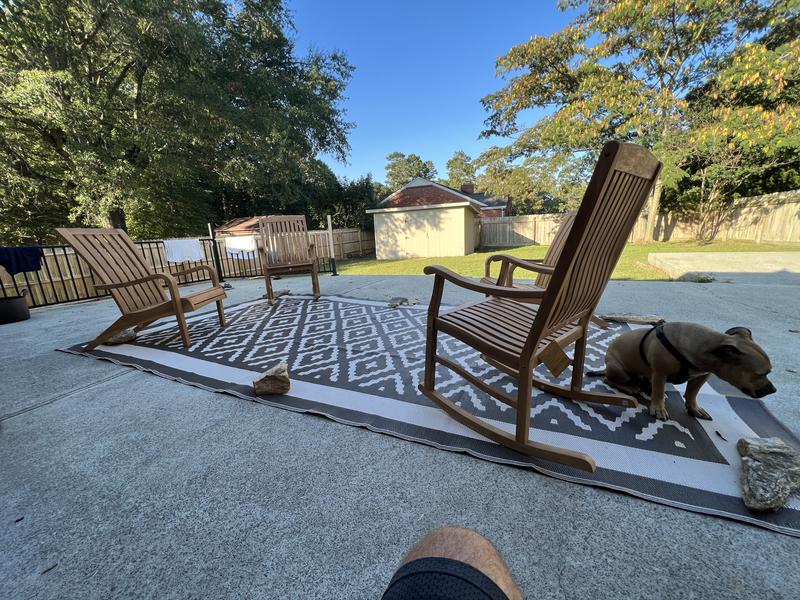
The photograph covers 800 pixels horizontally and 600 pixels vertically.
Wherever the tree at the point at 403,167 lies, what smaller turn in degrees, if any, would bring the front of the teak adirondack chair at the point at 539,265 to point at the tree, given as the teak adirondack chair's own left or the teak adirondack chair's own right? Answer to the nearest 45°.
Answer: approximately 90° to the teak adirondack chair's own right

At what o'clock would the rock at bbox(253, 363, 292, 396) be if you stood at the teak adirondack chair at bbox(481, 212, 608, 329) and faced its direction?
The rock is roughly at 12 o'clock from the teak adirondack chair.

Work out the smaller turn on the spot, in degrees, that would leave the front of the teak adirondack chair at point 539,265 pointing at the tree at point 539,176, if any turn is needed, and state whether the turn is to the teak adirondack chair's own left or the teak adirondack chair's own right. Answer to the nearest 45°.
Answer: approximately 135° to the teak adirondack chair's own right

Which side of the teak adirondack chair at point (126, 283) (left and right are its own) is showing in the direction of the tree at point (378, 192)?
left

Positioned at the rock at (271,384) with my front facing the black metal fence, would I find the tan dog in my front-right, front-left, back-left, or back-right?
back-right

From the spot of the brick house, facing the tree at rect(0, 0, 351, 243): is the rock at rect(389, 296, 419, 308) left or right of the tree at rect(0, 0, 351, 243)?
left

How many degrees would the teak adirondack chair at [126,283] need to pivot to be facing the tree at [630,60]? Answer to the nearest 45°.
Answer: approximately 45° to its left

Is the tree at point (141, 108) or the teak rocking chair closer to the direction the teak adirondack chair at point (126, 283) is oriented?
the teak rocking chair

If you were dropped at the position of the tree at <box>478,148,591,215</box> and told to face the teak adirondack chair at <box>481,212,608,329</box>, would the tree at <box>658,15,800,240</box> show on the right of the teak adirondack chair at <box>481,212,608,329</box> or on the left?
left
